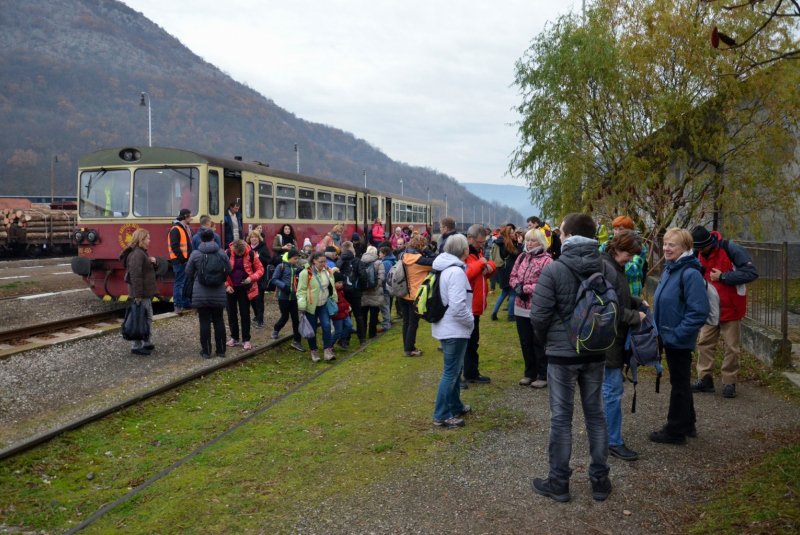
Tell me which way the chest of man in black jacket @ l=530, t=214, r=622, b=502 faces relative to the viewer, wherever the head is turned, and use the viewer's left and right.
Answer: facing away from the viewer and to the left of the viewer

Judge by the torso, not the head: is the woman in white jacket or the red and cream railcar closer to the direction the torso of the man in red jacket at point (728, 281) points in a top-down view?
the woman in white jacket

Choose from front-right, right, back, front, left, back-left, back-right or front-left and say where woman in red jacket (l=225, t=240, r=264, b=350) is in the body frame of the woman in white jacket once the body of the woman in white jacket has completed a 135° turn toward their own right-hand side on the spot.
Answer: right

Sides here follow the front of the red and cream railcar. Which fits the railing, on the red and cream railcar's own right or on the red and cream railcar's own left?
on the red and cream railcar's own left

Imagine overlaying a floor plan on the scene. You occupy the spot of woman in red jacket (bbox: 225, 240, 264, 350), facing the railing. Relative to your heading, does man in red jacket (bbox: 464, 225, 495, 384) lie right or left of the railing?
right
